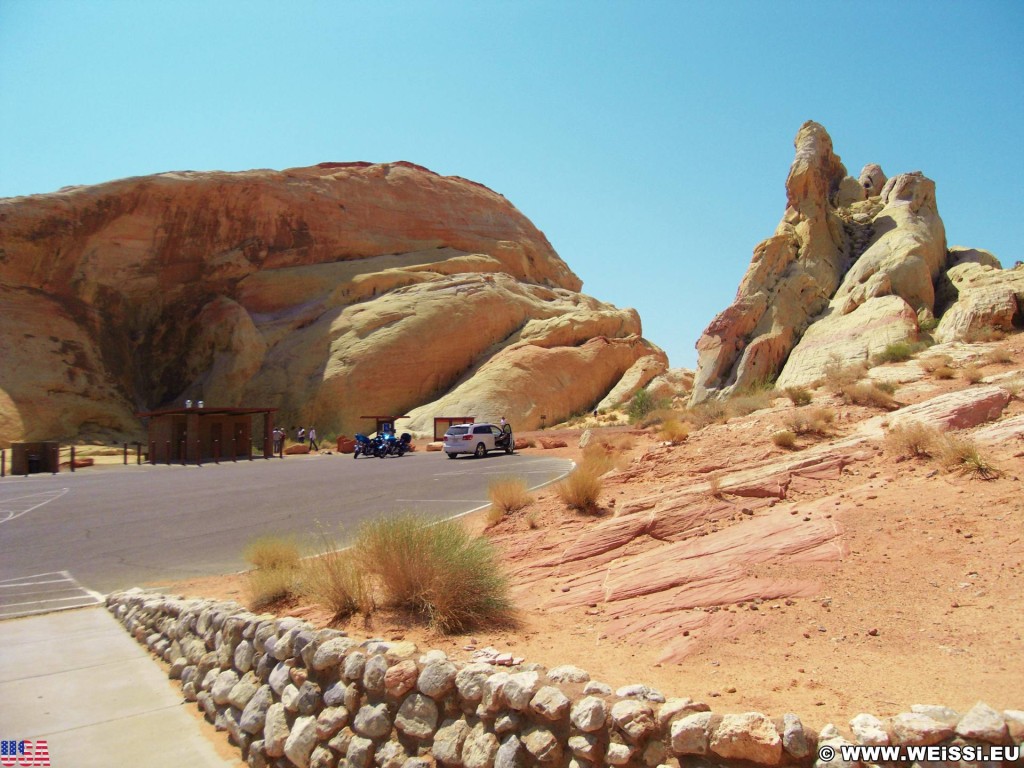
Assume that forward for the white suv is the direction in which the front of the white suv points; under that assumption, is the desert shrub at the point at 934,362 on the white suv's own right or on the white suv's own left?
on the white suv's own right

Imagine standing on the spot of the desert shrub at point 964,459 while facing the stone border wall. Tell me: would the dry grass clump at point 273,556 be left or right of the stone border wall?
right

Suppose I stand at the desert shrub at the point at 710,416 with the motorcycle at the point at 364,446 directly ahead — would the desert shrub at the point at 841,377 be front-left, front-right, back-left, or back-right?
back-right

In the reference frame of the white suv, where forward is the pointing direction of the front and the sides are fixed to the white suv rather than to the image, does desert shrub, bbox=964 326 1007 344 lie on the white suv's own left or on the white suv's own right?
on the white suv's own right

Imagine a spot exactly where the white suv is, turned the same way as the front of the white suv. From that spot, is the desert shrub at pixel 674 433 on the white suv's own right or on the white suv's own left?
on the white suv's own right
